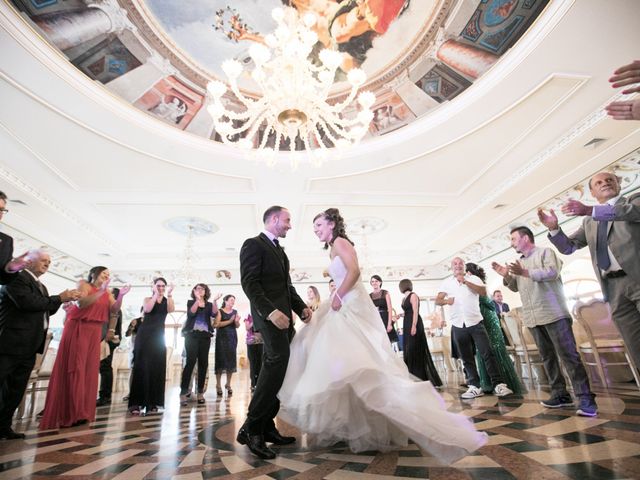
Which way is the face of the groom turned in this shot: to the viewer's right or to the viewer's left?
to the viewer's right

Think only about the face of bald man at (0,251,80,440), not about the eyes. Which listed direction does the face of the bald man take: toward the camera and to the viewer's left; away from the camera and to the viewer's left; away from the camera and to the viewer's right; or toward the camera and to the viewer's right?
toward the camera and to the viewer's right

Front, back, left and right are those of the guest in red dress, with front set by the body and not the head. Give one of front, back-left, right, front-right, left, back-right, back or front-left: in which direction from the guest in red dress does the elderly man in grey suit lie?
front

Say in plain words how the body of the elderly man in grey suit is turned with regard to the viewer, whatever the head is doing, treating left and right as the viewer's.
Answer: facing the viewer and to the left of the viewer

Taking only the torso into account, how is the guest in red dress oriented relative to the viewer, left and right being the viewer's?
facing the viewer and to the right of the viewer

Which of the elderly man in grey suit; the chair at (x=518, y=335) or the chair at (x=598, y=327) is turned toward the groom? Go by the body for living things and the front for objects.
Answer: the elderly man in grey suit

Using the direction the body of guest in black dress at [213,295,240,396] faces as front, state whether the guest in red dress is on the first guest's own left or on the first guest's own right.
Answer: on the first guest's own right

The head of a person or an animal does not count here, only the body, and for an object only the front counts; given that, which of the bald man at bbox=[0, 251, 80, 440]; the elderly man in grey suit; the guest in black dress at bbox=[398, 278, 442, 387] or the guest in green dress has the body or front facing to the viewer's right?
the bald man

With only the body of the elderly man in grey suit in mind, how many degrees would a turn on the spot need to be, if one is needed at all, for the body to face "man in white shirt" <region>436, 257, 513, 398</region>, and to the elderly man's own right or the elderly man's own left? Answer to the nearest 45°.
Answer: approximately 90° to the elderly man's own right

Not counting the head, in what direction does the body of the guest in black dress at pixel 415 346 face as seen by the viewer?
to the viewer's left
